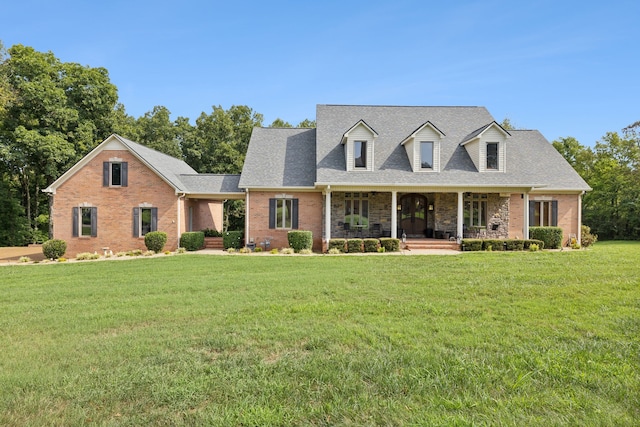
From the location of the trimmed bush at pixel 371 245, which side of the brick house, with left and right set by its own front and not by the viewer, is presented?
front

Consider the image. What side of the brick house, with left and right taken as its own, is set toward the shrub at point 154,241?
right

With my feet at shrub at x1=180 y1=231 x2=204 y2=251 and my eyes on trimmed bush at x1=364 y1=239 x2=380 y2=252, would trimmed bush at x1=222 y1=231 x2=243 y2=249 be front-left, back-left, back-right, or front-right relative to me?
front-left

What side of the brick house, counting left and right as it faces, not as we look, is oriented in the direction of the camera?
front

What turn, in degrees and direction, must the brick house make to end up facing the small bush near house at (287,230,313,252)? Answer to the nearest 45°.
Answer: approximately 45° to its right

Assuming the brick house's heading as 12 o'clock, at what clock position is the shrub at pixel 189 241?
The shrub is roughly at 3 o'clock from the brick house.

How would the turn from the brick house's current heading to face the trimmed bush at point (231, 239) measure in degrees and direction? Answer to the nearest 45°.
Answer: approximately 90° to its right

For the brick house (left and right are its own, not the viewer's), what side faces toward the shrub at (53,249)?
right
